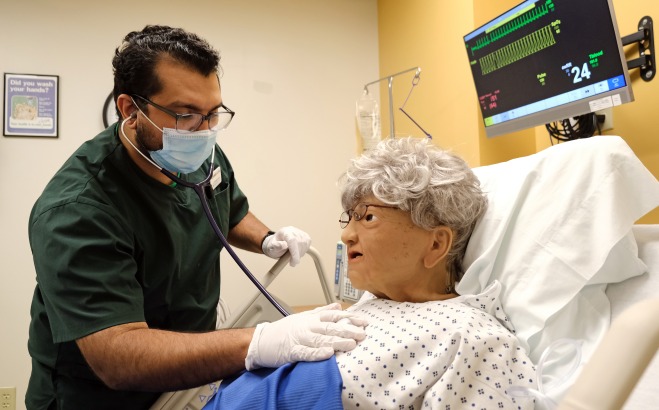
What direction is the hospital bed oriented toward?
to the viewer's left

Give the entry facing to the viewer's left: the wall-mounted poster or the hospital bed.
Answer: the hospital bed

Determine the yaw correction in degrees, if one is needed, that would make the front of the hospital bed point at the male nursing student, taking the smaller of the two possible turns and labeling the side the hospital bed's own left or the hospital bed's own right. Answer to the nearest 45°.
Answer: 0° — it already faces them

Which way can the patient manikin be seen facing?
to the viewer's left

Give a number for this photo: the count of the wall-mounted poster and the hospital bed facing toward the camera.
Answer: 1
